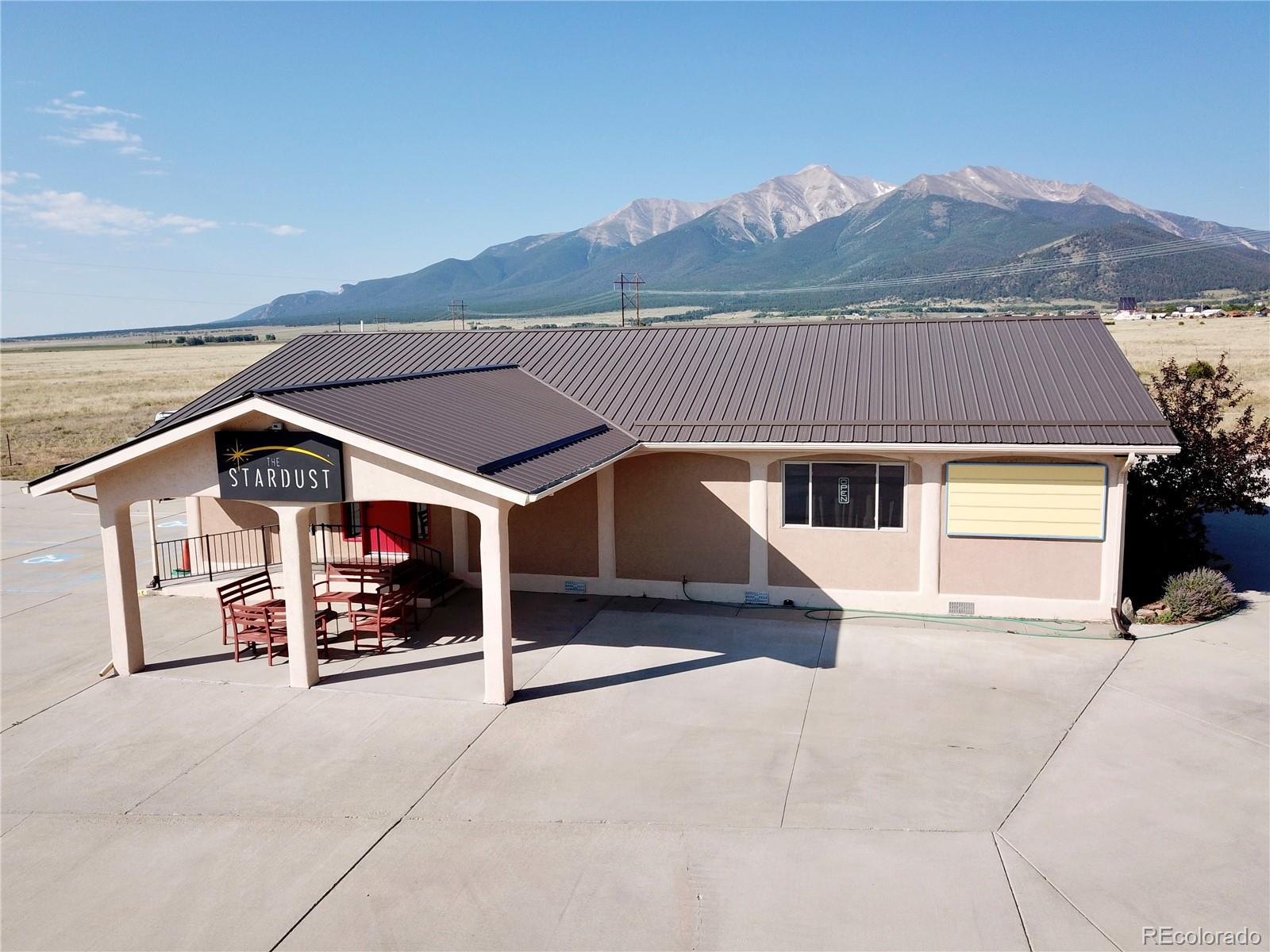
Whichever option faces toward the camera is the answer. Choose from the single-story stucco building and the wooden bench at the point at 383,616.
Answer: the single-story stucco building

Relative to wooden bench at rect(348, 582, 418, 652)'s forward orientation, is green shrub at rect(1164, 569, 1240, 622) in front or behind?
behind

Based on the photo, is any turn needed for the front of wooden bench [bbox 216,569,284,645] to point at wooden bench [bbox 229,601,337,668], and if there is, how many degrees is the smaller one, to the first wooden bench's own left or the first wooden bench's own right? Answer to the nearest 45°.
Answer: approximately 45° to the first wooden bench's own right

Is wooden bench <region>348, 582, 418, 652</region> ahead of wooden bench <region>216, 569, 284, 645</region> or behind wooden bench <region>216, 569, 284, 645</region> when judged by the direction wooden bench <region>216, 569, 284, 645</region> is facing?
ahead

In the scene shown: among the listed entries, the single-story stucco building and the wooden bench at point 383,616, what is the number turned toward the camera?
1

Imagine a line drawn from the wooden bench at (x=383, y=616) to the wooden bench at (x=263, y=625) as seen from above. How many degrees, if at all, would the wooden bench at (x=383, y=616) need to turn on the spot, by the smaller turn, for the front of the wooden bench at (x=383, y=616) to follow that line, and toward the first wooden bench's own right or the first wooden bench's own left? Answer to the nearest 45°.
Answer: approximately 45° to the first wooden bench's own left

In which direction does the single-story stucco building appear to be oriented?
toward the camera

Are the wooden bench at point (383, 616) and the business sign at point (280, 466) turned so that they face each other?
no

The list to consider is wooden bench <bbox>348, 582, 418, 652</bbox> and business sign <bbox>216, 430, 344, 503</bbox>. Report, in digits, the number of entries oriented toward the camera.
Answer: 1

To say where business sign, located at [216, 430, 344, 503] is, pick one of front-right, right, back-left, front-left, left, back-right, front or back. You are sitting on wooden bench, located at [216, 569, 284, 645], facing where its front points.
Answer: front-right

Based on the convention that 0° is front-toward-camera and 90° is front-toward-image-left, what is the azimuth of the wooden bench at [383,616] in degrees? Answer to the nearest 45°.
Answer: approximately 135°

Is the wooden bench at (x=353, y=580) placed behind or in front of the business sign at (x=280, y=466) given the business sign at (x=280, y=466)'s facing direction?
behind

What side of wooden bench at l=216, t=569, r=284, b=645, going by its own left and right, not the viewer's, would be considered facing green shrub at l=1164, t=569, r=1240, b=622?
front

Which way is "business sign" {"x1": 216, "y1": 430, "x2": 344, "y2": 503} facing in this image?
toward the camera

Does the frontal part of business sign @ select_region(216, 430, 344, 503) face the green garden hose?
no
